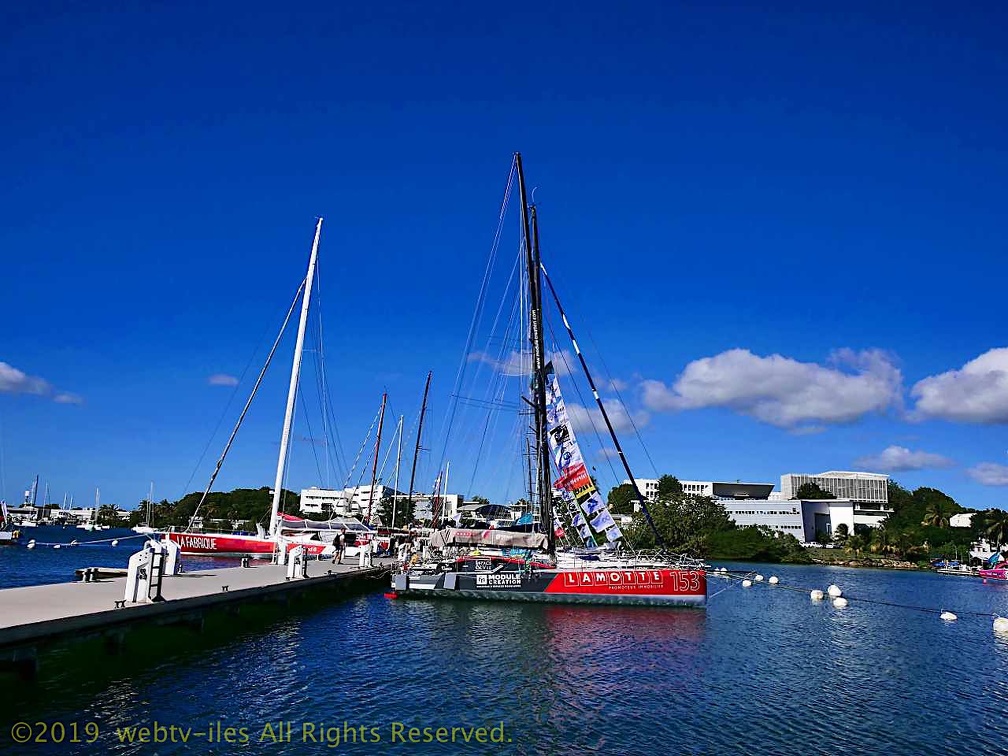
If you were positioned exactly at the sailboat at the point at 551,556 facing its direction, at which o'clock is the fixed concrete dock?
The fixed concrete dock is roughly at 4 o'clock from the sailboat.

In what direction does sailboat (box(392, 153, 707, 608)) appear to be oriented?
to the viewer's right
